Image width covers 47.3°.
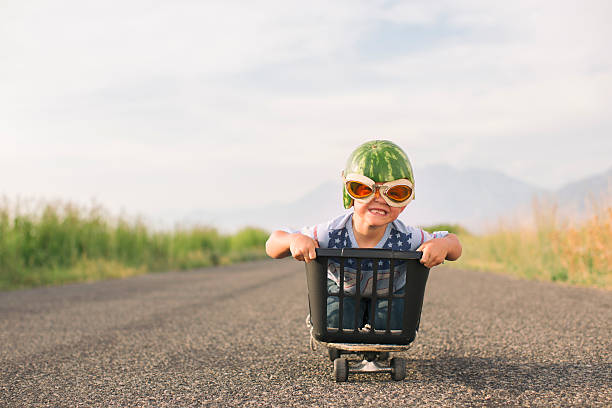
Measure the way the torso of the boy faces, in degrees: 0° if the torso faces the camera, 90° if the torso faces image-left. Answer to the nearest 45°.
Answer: approximately 0°
